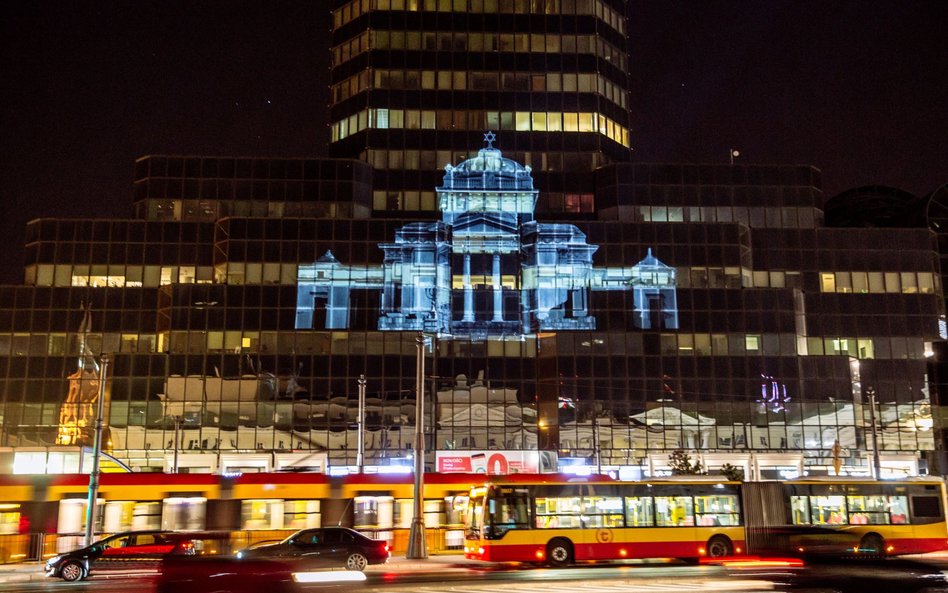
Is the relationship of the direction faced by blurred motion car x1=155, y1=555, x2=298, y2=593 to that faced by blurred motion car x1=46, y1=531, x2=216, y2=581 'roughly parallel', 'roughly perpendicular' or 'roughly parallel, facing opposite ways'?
roughly parallel, facing opposite ways

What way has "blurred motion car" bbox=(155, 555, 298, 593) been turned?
to the viewer's right

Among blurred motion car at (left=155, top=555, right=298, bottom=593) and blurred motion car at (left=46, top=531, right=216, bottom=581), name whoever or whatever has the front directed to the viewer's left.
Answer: blurred motion car at (left=46, top=531, right=216, bottom=581)

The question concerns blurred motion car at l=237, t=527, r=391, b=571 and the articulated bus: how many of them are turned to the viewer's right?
0

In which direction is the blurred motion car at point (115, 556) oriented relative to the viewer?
to the viewer's left

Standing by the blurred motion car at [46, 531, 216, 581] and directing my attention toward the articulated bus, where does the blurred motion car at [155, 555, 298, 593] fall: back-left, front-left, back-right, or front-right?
front-right

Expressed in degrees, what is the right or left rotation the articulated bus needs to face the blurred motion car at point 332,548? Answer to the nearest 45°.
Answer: approximately 45° to its left

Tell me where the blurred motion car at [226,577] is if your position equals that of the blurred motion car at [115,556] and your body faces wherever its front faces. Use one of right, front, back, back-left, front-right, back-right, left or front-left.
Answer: left

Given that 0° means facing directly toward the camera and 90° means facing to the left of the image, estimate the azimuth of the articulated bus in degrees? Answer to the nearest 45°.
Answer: approximately 90°

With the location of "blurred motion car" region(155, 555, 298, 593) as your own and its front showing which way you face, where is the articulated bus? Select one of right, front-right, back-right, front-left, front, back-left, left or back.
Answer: front-left

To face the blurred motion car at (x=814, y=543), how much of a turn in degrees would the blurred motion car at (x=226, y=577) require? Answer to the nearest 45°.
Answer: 0° — it already faces it

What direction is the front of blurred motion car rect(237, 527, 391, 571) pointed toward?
to the viewer's left

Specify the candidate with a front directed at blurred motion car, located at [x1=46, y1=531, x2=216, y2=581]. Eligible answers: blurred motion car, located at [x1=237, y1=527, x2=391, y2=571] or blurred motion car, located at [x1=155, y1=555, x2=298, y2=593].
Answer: blurred motion car, located at [x1=237, y1=527, x2=391, y2=571]
